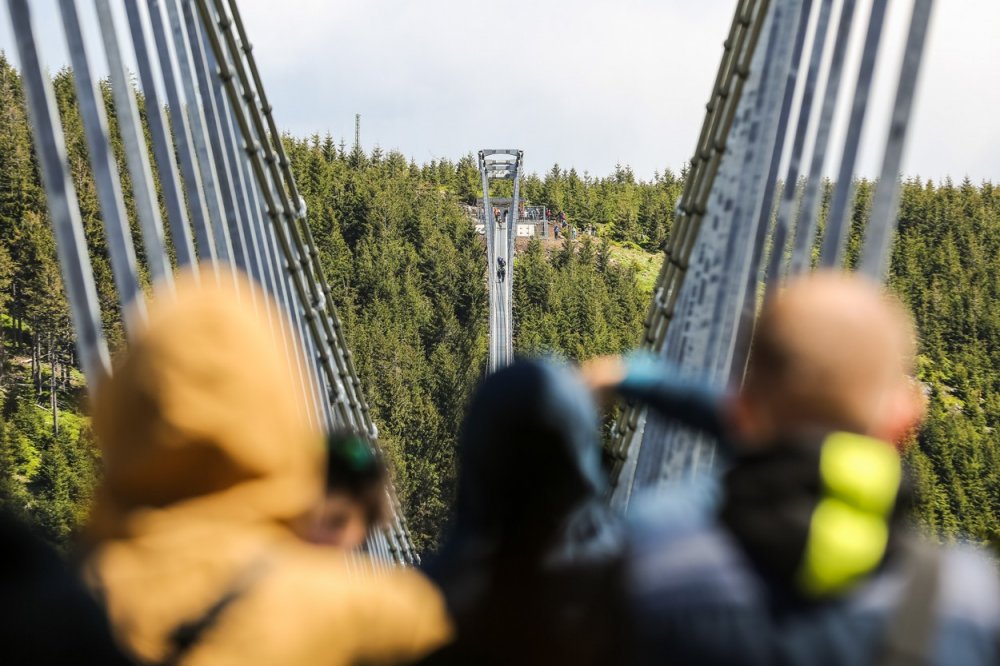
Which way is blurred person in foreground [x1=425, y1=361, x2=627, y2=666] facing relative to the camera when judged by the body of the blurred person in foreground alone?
away from the camera

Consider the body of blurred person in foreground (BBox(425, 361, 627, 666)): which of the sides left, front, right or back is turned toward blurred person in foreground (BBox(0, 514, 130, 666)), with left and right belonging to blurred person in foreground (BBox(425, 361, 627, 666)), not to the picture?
left

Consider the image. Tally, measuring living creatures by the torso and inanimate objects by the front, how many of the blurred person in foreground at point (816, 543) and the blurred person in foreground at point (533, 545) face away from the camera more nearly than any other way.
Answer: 2

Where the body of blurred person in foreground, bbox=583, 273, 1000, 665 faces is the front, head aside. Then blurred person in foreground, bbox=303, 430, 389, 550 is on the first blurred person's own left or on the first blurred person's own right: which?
on the first blurred person's own left

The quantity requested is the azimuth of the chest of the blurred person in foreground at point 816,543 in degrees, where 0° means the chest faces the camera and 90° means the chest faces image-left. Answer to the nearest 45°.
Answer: approximately 180°

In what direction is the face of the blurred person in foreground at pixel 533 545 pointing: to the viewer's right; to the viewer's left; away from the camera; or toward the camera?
away from the camera
